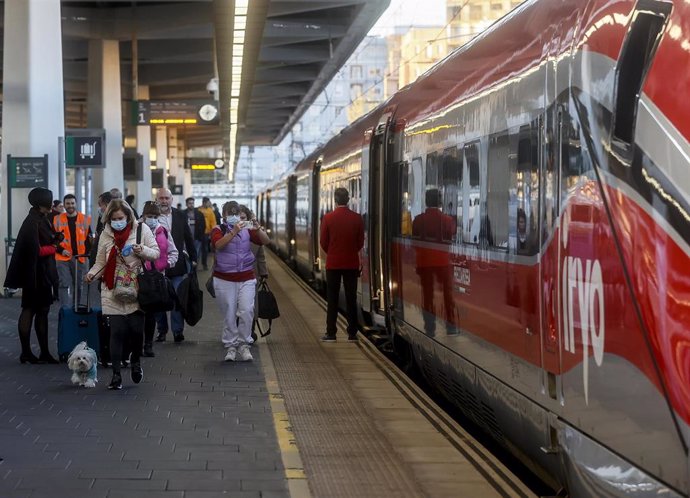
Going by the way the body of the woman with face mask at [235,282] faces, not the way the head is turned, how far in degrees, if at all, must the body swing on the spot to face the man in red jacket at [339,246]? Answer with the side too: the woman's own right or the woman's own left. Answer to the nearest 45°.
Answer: approximately 135° to the woman's own left

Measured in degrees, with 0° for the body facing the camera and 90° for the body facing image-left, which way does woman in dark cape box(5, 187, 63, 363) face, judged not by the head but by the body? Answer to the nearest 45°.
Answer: approximately 270°

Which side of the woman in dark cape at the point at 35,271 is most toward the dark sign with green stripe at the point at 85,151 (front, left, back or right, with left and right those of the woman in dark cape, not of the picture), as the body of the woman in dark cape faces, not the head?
left

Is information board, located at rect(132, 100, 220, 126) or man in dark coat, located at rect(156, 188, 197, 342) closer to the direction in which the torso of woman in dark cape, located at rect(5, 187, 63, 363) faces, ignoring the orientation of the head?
the man in dark coat

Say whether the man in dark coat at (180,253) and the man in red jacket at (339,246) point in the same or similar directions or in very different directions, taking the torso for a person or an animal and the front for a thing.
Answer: very different directions

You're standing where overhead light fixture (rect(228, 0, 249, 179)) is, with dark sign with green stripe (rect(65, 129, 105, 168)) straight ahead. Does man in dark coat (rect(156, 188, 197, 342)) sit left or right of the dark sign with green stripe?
left

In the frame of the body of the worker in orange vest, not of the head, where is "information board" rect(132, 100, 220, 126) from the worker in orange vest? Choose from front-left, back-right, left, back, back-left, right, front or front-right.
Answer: back

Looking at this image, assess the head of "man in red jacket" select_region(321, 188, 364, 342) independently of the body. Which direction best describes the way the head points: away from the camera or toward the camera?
away from the camera

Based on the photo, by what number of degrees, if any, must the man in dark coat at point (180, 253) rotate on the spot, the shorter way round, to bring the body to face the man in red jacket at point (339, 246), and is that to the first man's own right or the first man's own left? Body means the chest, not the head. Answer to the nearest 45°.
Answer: approximately 90° to the first man's own left
